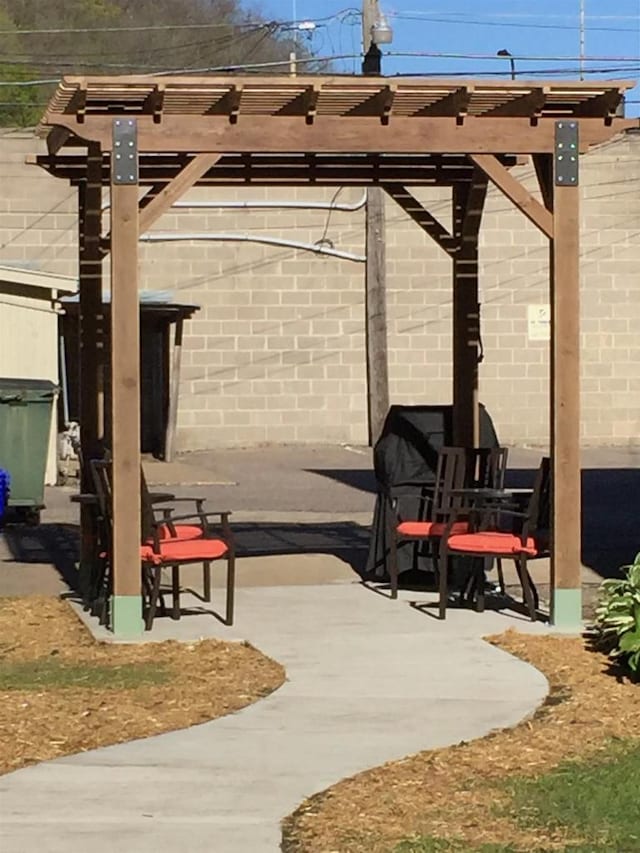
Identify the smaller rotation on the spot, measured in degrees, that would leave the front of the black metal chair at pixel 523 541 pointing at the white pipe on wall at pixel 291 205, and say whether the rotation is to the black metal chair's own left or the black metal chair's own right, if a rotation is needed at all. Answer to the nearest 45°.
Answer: approximately 90° to the black metal chair's own right

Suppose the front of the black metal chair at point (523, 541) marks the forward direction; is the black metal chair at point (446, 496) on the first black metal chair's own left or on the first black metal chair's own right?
on the first black metal chair's own right

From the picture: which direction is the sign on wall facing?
toward the camera

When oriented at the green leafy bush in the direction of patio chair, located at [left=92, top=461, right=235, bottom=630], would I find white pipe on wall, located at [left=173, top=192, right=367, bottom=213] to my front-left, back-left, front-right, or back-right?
front-right

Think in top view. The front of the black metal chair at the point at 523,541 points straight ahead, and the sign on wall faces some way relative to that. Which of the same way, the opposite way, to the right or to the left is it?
to the left

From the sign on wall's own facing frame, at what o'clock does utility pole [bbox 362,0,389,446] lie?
The utility pole is roughly at 2 o'clock from the sign on wall.

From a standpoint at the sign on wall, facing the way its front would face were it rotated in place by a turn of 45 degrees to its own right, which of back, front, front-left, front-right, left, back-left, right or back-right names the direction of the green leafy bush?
front-left

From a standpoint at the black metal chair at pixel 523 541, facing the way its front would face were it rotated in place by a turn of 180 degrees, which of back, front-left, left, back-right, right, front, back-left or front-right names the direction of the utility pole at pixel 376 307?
left

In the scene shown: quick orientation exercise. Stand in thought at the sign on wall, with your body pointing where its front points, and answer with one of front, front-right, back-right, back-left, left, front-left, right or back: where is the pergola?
front

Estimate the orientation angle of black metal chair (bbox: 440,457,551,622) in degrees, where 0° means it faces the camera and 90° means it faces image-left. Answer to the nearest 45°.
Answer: approximately 90°

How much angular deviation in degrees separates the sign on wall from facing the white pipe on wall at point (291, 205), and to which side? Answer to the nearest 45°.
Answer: approximately 90° to its right

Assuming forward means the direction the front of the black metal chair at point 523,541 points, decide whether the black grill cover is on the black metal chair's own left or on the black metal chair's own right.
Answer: on the black metal chair's own right

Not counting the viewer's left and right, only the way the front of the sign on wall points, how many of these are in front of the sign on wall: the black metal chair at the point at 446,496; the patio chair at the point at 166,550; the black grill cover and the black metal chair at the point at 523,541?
4

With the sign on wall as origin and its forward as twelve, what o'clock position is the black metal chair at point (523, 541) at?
The black metal chair is roughly at 12 o'clock from the sign on wall.

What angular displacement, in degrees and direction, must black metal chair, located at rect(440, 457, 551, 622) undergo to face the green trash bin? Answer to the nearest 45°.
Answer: approximately 45° to its right
